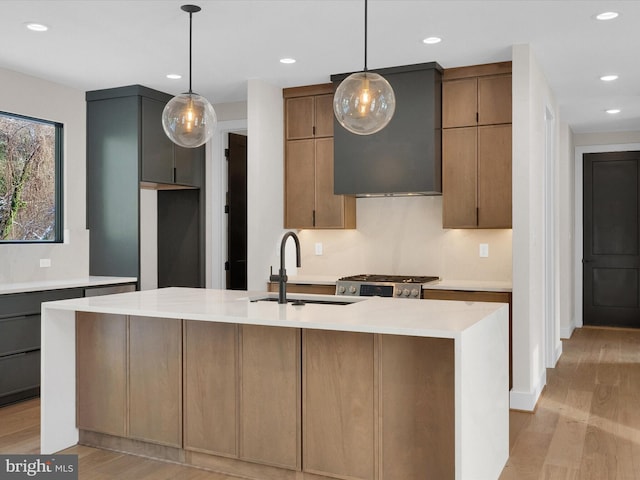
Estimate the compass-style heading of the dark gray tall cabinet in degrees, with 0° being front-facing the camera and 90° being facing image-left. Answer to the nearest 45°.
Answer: approximately 315°

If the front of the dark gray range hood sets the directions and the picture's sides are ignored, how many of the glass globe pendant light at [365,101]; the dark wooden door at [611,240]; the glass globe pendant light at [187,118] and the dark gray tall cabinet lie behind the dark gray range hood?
1

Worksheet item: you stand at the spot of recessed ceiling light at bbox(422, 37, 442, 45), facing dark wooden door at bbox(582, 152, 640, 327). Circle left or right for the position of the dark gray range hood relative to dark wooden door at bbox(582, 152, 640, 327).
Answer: left

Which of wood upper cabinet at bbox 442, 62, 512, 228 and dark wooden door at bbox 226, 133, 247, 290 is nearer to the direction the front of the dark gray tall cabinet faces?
the wood upper cabinet

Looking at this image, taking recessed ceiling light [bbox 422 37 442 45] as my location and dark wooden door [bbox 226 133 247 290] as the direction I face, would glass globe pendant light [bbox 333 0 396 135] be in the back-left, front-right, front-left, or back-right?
back-left

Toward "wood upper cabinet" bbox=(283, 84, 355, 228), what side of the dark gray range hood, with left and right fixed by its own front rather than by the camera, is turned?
right

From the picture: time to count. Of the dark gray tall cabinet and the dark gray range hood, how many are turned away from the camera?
0

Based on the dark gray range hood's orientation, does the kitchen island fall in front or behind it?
in front

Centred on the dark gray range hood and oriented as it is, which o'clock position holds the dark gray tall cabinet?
The dark gray tall cabinet is roughly at 2 o'clock from the dark gray range hood.

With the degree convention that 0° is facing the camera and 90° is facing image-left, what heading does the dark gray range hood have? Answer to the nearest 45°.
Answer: approximately 45°

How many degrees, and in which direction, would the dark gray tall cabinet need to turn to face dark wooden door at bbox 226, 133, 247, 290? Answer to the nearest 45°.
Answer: approximately 90° to its left
